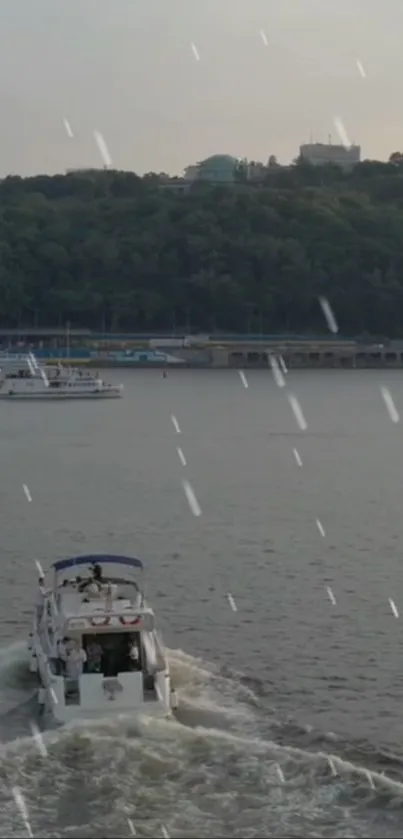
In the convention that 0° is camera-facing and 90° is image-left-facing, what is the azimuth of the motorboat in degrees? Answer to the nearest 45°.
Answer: approximately 180°
